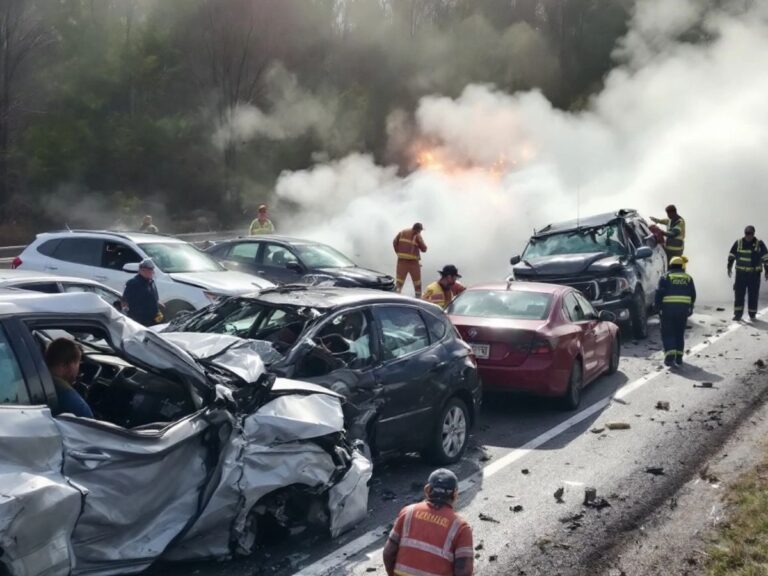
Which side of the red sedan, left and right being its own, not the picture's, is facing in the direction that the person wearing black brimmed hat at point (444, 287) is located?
left

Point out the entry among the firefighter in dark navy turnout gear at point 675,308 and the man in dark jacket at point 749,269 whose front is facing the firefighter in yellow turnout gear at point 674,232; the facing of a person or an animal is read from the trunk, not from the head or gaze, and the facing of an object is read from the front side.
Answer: the firefighter in dark navy turnout gear at point 675,308

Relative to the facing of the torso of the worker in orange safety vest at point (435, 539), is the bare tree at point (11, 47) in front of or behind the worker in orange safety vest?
in front

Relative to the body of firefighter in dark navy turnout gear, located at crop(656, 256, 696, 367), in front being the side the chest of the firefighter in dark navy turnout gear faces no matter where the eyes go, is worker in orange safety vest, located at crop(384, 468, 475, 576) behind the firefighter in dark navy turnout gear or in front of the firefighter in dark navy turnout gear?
behind

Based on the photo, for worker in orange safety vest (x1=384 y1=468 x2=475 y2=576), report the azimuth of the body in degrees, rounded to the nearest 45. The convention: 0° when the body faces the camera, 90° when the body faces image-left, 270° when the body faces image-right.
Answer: approximately 180°

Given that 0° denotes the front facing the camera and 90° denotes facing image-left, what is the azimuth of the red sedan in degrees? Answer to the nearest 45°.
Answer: approximately 225°

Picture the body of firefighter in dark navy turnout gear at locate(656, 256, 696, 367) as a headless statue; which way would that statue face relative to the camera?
away from the camera

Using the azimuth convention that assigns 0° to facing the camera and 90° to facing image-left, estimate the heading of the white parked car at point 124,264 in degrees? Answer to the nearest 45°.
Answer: approximately 315°

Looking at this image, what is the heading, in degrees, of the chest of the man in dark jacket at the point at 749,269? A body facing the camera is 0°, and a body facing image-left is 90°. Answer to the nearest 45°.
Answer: approximately 0°

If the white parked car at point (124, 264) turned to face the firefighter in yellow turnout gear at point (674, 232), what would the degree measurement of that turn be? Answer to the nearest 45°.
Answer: approximately 45° to its left
